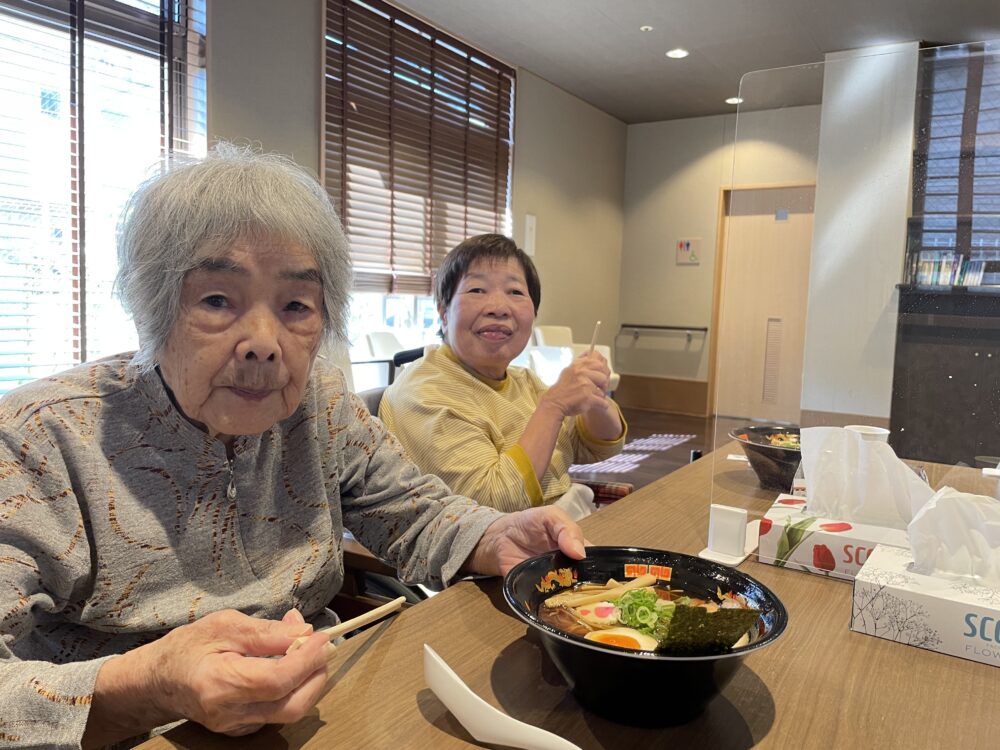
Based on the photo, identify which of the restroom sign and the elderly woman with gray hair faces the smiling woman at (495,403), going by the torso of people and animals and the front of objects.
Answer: the restroom sign

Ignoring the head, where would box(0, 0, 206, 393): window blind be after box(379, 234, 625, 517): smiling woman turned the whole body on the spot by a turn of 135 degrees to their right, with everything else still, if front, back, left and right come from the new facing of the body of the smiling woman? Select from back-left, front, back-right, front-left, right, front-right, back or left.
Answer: front-right

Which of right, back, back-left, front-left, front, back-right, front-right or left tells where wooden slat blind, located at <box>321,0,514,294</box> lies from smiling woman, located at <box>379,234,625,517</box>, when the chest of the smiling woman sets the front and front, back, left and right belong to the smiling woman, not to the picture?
back-left

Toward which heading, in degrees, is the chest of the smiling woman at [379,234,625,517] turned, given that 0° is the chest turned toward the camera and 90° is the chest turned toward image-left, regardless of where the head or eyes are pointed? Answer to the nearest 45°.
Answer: approximately 315°

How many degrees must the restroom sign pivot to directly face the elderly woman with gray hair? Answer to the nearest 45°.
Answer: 0° — it already faces them

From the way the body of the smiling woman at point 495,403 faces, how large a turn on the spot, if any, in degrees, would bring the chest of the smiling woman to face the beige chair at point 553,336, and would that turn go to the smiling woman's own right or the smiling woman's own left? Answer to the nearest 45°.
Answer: approximately 135° to the smiling woman's own left

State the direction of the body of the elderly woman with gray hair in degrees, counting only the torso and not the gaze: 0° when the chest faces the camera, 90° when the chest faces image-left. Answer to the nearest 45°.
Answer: approximately 315°

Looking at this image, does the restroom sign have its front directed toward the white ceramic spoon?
yes

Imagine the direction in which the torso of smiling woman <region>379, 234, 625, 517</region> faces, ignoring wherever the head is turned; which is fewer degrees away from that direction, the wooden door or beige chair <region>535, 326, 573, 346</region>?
the wooden door
